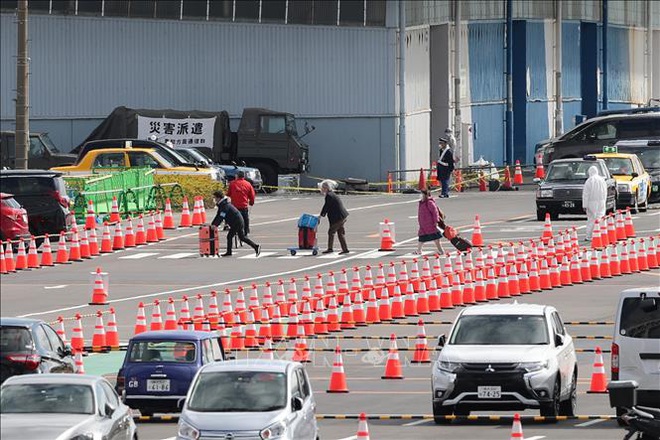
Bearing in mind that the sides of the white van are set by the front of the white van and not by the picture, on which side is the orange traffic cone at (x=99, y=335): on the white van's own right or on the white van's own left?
on the white van's own left

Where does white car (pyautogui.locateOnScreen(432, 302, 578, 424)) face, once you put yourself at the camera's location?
facing the viewer

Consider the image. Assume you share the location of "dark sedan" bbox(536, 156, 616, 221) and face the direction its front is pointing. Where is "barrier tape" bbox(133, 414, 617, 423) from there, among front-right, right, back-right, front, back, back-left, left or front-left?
front-left

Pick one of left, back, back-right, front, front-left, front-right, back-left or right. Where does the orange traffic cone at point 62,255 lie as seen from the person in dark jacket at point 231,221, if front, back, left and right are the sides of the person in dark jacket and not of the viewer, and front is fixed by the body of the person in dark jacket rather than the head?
front

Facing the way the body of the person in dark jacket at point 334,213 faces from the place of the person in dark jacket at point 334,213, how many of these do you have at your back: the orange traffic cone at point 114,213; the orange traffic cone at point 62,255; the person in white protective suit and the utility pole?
1

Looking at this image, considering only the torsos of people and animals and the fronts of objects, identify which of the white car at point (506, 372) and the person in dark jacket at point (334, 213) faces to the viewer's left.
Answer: the person in dark jacket

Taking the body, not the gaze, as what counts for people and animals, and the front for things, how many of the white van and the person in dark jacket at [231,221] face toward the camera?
0

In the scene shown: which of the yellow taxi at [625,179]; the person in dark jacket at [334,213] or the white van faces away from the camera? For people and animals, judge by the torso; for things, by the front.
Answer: the white van

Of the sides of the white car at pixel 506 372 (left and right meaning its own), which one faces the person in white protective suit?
back

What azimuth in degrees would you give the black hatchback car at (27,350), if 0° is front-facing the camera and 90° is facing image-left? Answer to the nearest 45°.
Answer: approximately 225°

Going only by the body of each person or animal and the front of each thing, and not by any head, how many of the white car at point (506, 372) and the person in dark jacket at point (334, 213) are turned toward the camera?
1

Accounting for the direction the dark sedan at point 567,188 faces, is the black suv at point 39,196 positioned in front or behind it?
in front

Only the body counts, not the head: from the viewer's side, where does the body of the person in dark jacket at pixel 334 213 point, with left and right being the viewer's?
facing to the left of the viewer

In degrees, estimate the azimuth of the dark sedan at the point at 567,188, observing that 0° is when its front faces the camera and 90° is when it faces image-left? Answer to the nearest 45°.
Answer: approximately 45°

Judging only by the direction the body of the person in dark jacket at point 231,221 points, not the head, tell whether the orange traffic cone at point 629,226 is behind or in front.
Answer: behind
